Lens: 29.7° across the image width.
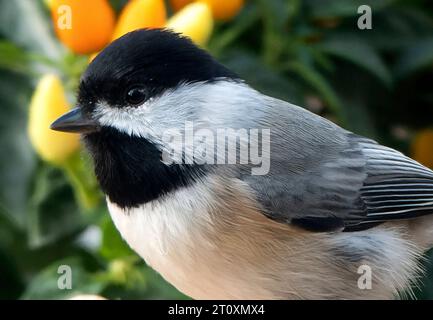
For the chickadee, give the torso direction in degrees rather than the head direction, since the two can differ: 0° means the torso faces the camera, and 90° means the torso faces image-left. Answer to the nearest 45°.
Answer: approximately 90°
